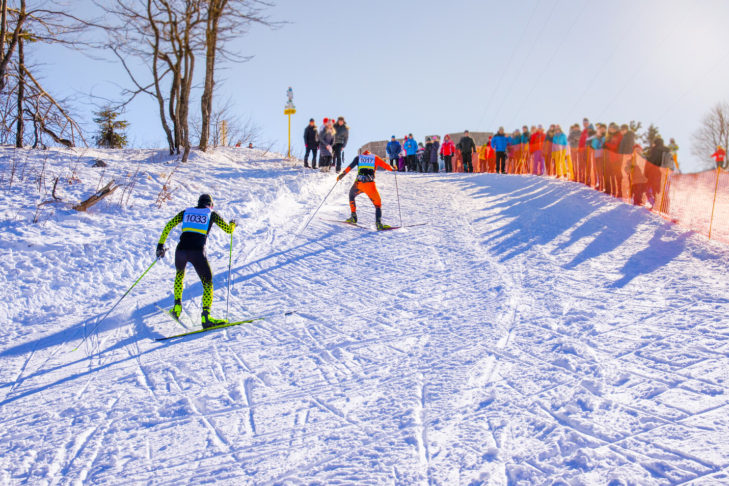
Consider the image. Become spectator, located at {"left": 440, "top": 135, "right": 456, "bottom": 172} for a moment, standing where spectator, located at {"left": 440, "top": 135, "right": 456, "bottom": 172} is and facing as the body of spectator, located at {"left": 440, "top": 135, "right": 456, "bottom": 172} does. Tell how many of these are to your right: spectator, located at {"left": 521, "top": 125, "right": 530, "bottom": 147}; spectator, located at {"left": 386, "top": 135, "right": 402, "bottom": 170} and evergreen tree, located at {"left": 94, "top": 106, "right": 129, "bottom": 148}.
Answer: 2

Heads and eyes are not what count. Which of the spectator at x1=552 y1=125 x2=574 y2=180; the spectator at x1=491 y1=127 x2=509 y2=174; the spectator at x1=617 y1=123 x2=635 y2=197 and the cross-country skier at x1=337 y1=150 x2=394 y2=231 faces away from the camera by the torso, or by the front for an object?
the cross-country skier

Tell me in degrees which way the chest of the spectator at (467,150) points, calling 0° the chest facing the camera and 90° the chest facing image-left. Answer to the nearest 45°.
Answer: approximately 0°

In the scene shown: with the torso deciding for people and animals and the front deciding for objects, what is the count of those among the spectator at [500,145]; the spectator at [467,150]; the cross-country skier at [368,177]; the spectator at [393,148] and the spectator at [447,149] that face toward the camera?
4

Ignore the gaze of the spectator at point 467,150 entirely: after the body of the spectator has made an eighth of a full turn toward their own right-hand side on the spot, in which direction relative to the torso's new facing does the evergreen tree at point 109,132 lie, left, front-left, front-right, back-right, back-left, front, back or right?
front-right

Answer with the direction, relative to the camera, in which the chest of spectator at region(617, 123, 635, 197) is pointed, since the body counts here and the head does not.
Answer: to the viewer's left

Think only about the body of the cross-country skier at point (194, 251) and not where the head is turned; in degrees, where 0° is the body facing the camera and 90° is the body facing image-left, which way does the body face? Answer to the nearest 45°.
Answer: approximately 225°

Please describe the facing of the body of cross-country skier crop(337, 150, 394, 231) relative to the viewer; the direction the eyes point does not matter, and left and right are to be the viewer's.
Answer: facing away from the viewer

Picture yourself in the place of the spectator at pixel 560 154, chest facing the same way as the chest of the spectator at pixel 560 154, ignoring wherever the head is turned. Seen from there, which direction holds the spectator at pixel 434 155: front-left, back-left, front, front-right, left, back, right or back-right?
right
